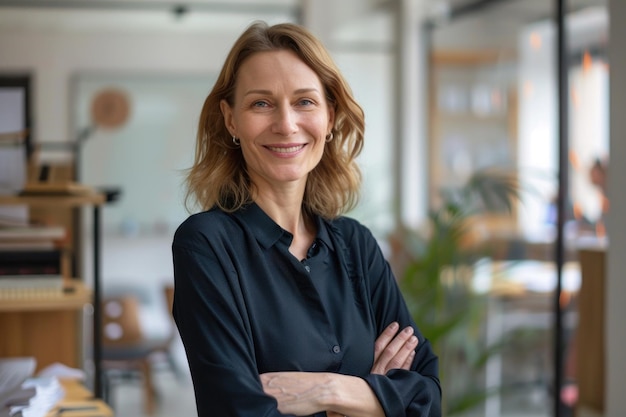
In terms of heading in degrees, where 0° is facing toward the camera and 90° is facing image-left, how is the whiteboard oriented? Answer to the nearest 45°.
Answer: approximately 0°

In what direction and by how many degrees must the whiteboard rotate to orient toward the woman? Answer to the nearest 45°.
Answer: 0° — it already faces them

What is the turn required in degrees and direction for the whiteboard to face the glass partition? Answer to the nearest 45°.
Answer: approximately 45° to its left

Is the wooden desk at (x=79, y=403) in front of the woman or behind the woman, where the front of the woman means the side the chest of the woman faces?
behind

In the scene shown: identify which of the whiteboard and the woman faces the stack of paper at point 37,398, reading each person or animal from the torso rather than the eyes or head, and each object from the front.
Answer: the whiteboard

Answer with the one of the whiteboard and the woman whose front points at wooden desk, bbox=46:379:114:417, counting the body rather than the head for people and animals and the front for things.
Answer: the whiteboard

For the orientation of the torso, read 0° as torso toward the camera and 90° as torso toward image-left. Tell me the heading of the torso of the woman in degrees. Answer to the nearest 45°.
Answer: approximately 315°

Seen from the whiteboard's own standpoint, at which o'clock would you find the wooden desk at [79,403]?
The wooden desk is roughly at 12 o'clock from the whiteboard.
